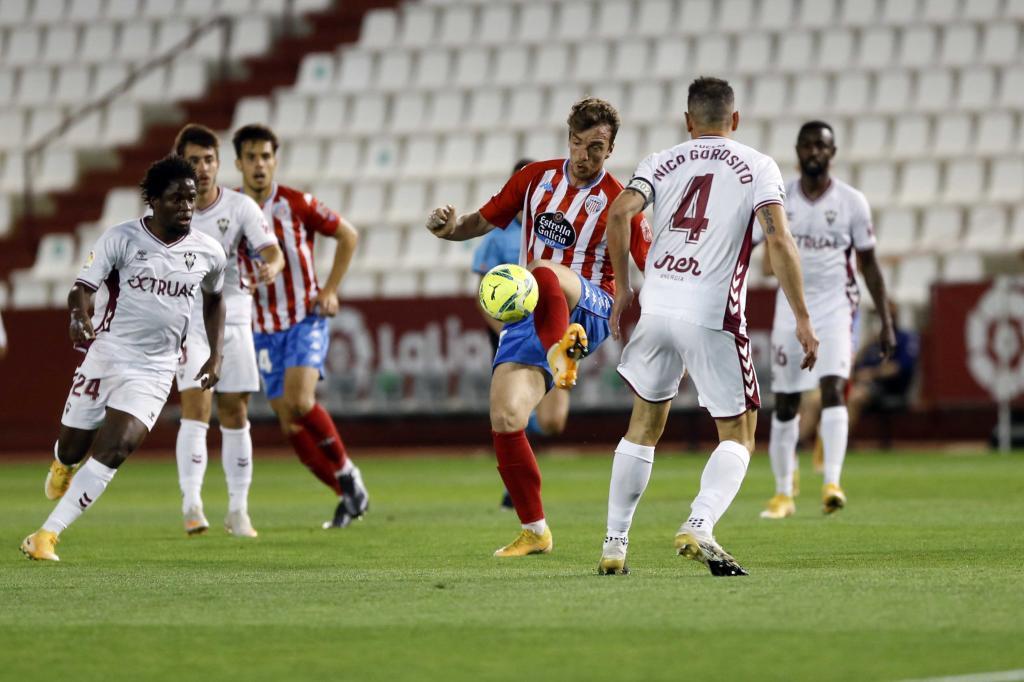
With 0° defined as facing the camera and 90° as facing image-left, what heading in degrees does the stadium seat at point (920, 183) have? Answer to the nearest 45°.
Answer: approximately 0°

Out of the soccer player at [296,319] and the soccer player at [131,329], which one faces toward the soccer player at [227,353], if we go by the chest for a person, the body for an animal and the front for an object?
the soccer player at [296,319]

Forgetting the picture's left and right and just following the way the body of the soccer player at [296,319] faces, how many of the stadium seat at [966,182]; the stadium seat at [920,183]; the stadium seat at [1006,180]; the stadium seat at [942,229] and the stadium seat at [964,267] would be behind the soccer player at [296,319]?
5

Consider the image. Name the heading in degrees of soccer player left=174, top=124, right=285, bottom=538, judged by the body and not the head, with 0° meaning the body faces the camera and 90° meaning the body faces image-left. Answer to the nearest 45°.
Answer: approximately 0°

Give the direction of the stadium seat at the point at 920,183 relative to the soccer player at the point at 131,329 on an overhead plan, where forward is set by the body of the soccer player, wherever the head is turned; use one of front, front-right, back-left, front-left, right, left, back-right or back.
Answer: left

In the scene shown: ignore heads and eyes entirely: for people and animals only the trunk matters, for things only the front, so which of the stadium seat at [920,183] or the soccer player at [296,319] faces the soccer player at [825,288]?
the stadium seat

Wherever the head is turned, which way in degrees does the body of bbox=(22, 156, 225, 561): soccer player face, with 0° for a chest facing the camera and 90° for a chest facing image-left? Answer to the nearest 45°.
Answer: approximately 315°

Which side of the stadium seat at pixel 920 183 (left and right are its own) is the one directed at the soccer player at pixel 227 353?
front

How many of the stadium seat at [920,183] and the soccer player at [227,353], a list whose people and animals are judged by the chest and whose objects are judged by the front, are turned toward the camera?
2

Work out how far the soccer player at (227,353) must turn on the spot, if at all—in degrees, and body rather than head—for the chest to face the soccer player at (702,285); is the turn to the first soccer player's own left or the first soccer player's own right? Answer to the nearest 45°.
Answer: approximately 45° to the first soccer player's own left

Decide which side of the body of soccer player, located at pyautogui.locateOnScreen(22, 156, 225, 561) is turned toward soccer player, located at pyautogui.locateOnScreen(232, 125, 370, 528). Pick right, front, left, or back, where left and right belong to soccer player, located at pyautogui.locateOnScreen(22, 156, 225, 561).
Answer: left
